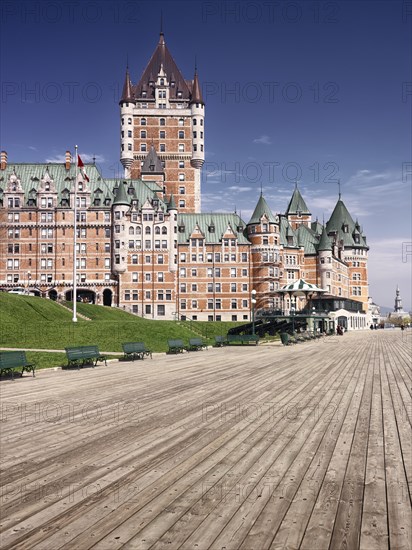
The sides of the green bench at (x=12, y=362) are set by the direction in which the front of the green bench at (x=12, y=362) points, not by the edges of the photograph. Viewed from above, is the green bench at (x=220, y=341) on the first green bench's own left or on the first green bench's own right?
on the first green bench's own left

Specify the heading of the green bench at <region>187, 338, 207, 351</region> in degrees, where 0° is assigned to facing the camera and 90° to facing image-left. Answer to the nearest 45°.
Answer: approximately 315°

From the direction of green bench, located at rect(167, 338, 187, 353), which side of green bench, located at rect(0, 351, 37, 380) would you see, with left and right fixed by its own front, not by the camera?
left

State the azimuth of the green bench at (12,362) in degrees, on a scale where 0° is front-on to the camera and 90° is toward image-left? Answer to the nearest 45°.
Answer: approximately 315°

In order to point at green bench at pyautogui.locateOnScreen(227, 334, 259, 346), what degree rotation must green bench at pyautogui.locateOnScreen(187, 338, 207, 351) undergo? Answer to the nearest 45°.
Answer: approximately 90° to its left

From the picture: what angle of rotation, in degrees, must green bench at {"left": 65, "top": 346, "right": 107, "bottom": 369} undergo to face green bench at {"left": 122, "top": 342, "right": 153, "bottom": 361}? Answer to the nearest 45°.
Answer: approximately 90° to its left

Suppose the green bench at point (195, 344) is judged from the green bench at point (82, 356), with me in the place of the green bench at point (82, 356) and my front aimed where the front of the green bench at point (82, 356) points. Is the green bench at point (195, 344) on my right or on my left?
on my left
